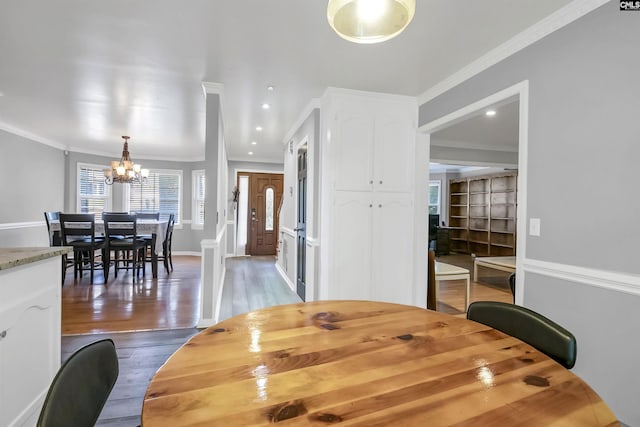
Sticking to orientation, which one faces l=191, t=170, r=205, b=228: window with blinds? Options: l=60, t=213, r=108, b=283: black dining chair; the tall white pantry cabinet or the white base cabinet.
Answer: the black dining chair

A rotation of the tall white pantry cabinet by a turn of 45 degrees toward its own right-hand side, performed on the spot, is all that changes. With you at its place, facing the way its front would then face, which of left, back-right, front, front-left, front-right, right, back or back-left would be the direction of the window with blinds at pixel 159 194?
right

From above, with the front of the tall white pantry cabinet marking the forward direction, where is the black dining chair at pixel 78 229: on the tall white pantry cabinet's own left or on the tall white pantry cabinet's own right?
on the tall white pantry cabinet's own right

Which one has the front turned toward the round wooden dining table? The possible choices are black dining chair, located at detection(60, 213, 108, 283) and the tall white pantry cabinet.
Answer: the tall white pantry cabinet

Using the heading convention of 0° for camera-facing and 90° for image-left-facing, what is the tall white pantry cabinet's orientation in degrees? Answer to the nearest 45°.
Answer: approximately 0°

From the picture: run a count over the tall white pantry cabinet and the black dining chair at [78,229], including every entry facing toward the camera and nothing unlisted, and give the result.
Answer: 1

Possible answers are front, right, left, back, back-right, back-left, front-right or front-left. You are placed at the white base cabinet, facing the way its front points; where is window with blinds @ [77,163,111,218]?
back-left

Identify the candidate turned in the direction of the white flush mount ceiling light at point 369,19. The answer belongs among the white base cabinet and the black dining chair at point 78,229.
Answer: the white base cabinet

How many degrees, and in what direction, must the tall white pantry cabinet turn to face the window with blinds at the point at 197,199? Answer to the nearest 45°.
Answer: approximately 135° to its right

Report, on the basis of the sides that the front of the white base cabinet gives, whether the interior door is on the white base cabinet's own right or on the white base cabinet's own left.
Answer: on the white base cabinet's own left

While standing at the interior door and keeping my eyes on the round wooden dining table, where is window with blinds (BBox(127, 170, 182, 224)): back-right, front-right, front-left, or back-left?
back-right

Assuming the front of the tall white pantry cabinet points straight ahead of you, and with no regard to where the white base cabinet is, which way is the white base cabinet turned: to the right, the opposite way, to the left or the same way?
to the left

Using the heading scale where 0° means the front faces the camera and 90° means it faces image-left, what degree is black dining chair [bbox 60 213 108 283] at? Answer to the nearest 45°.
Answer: approximately 225°

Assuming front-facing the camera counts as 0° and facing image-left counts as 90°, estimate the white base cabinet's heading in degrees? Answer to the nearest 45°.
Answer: approximately 315°
